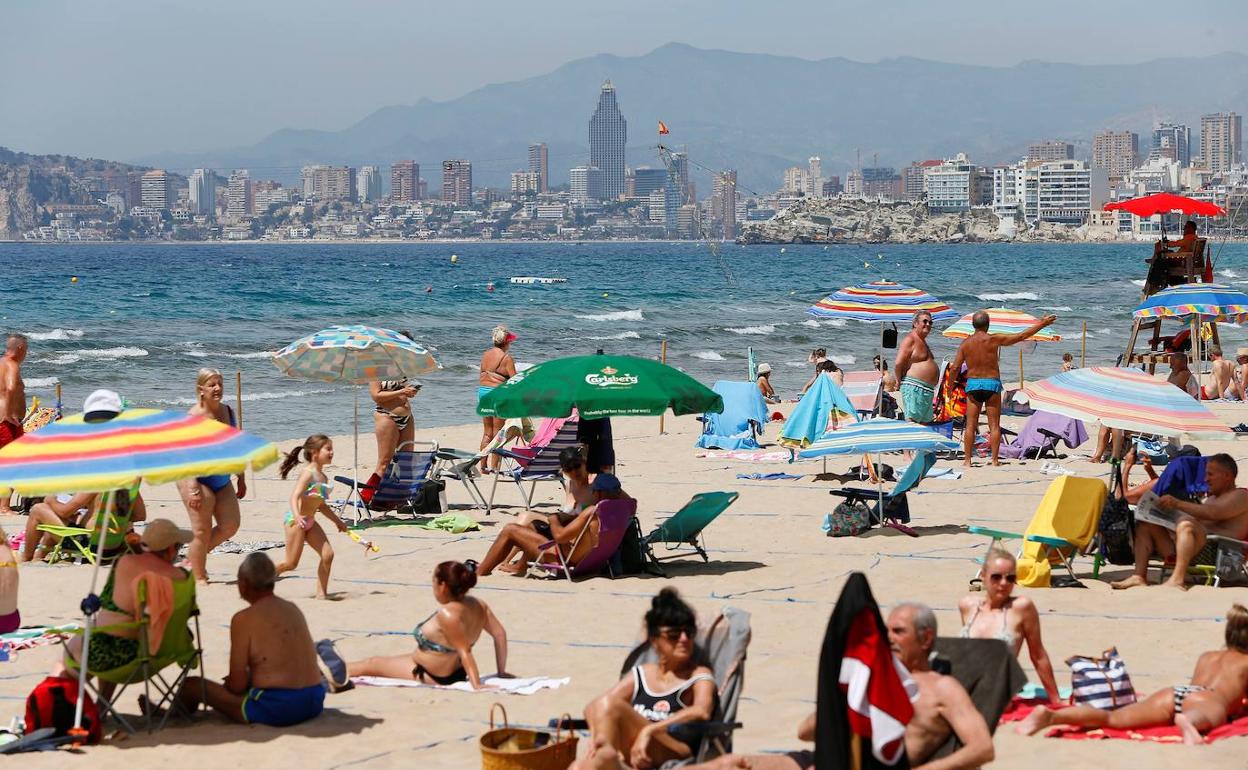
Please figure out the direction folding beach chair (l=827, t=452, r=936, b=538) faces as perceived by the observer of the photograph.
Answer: facing to the left of the viewer

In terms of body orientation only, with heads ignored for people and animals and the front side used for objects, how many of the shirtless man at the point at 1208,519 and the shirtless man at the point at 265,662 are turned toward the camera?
0

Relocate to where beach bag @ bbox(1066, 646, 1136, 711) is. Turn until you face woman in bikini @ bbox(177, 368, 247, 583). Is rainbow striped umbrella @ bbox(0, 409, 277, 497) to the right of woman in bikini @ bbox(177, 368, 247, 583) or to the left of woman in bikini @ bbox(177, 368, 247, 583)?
left

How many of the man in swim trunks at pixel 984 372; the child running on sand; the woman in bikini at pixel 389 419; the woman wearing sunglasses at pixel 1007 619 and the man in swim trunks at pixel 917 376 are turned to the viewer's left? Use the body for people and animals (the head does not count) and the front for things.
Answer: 0

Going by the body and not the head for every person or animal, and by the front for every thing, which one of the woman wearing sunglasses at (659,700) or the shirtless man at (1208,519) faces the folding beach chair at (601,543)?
the shirtless man

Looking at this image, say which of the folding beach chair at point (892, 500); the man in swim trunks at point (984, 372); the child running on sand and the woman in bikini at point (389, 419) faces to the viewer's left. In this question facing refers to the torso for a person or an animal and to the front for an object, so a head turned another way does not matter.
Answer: the folding beach chair

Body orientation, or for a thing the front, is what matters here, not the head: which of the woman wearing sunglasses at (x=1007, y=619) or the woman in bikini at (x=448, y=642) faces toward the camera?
the woman wearing sunglasses

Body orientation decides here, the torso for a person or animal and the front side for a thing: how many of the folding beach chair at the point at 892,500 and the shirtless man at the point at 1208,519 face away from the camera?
0

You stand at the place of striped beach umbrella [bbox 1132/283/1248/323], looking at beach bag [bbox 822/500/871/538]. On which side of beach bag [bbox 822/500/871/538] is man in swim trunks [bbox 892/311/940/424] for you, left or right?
right

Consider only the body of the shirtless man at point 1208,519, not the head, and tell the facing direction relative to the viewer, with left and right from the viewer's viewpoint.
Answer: facing to the left of the viewer

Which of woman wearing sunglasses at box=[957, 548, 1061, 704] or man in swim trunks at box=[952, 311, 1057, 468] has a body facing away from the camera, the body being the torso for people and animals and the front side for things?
the man in swim trunks

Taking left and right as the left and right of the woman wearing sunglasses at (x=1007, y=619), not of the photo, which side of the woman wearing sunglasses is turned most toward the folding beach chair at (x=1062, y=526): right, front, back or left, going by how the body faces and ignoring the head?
back

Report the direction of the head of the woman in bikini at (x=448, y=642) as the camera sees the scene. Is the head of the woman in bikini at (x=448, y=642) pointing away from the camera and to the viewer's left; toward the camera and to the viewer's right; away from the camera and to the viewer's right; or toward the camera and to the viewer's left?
away from the camera and to the viewer's left

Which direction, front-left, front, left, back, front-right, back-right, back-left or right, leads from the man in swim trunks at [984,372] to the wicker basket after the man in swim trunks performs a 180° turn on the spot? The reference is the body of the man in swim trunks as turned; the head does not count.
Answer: front

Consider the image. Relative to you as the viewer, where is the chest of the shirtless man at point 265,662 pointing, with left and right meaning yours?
facing away from the viewer and to the left of the viewer

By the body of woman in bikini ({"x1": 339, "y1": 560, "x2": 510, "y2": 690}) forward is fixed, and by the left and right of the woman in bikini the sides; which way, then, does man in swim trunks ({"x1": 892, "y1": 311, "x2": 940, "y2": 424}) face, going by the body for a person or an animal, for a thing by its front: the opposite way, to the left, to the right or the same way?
the opposite way
